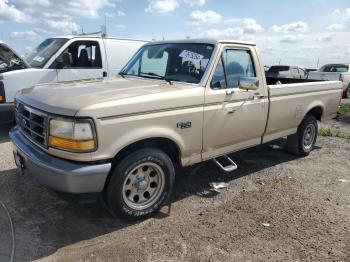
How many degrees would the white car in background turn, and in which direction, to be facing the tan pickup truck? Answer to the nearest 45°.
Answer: approximately 45° to its left

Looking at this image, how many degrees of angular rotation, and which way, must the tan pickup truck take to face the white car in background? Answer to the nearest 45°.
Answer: approximately 180°

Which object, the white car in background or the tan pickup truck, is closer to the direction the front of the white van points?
the tan pickup truck

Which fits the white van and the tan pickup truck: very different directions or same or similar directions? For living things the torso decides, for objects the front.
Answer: same or similar directions

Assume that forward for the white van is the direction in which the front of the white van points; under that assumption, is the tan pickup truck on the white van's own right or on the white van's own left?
on the white van's own left

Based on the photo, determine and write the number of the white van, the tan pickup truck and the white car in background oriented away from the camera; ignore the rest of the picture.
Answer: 0

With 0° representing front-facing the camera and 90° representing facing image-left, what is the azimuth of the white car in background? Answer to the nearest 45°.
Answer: approximately 45°

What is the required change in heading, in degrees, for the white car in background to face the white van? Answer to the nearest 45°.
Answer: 0° — it already faces it

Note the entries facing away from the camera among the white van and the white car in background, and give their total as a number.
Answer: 0

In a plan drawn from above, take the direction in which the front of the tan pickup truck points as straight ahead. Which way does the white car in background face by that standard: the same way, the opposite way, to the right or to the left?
the same way

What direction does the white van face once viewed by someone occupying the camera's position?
facing the viewer and to the left of the viewer

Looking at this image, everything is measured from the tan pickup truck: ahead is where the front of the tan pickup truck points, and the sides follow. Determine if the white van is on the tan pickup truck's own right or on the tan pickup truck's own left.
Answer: on the tan pickup truck's own right
